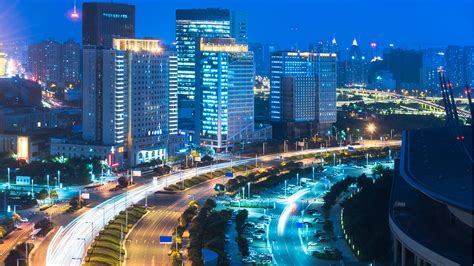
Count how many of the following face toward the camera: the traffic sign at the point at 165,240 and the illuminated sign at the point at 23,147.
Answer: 2

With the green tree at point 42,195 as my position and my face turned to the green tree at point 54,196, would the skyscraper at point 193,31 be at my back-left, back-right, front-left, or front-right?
front-left

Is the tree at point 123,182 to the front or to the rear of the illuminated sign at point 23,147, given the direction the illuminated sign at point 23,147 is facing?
to the front

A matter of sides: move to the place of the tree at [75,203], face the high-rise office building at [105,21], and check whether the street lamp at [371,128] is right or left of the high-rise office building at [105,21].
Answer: right

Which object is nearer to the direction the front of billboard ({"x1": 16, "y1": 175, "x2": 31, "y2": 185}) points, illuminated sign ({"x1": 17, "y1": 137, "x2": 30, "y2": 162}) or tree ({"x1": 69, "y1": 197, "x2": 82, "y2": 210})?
the tree

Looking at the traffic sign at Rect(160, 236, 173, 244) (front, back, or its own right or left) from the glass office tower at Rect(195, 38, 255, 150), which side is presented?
back

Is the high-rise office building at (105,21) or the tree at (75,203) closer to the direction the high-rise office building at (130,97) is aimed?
the tree

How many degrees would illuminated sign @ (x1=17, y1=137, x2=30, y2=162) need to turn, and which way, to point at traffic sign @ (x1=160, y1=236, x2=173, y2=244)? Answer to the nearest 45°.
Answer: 0° — it already faces it

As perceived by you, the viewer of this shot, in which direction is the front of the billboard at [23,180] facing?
facing the viewer

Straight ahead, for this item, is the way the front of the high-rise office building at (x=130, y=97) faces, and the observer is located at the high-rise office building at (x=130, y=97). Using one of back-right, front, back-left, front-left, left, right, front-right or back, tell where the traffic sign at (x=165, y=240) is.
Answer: front-right

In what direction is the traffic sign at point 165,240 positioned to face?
toward the camera

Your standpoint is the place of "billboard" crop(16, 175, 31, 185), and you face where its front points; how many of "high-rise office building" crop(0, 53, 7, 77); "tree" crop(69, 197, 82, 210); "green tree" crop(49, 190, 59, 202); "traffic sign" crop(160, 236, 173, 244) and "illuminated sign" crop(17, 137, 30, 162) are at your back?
2

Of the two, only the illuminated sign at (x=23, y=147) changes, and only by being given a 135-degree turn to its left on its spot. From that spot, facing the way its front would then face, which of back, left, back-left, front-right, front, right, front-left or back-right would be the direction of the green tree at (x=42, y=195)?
back-right

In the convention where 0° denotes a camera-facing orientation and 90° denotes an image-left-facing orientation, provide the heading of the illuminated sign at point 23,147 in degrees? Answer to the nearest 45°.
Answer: approximately 0°
